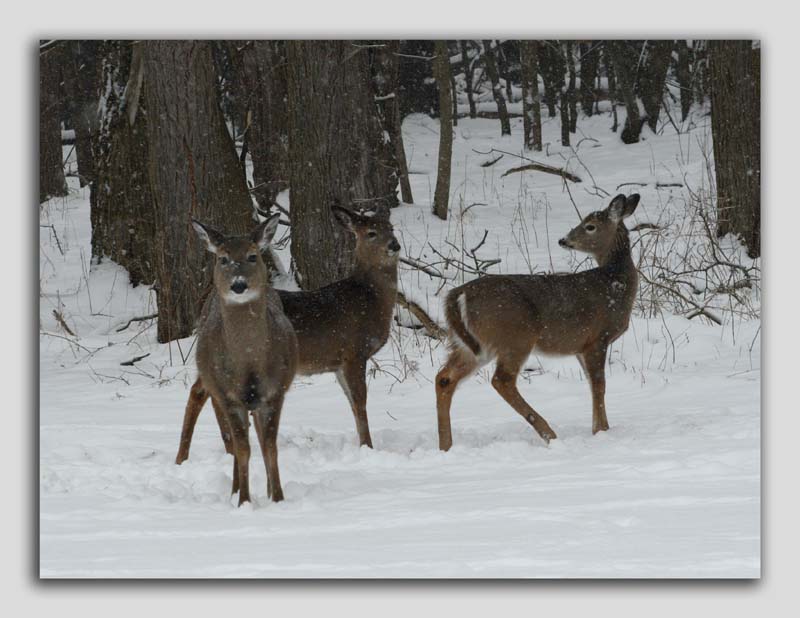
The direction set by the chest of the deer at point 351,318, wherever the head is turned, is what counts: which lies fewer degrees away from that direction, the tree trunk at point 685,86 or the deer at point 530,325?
the deer

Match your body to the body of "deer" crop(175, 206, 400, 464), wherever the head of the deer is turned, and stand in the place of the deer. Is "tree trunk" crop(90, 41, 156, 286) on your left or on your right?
on your left

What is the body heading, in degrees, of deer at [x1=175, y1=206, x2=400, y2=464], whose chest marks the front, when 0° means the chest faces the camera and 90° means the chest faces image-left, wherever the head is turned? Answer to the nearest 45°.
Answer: approximately 270°

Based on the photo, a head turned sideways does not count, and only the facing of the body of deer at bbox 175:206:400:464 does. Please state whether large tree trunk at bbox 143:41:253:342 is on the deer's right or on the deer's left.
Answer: on the deer's left

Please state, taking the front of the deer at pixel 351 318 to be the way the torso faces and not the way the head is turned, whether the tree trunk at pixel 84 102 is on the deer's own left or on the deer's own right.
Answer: on the deer's own left

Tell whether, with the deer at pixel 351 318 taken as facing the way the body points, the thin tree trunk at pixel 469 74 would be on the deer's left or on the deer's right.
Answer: on the deer's left

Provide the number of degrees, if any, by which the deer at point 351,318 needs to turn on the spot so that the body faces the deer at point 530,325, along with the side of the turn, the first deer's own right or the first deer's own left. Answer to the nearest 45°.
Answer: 0° — it already faces it

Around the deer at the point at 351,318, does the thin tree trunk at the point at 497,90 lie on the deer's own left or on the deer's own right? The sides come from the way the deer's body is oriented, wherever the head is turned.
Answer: on the deer's own left

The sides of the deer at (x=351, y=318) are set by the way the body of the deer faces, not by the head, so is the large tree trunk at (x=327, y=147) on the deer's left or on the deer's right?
on the deer's left

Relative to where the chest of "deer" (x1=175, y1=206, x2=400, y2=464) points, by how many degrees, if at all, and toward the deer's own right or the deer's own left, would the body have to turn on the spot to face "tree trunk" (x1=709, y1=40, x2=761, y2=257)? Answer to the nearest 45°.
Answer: approximately 45° to the deer's own left
